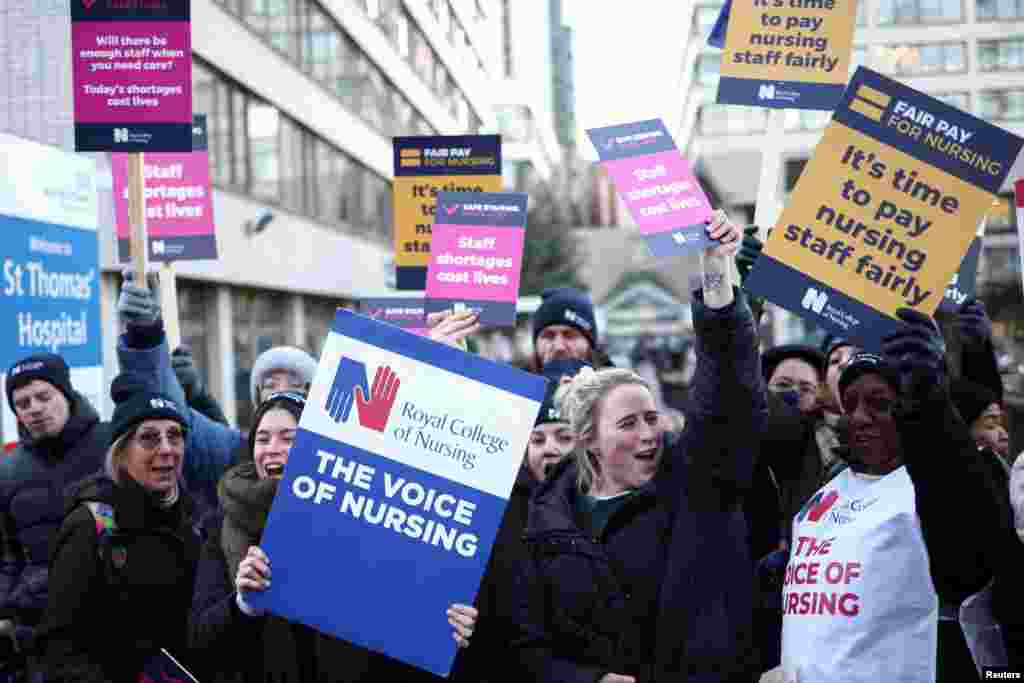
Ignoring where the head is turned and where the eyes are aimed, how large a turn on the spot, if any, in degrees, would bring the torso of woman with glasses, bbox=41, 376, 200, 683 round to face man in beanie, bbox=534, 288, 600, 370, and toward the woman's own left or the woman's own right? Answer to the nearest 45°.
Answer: approximately 90° to the woman's own left

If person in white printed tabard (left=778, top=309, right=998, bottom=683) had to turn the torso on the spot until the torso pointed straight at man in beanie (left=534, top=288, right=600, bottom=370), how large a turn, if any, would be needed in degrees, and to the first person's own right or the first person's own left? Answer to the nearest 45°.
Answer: approximately 90° to the first person's own right

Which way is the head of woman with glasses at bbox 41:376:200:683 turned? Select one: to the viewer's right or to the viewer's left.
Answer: to the viewer's right

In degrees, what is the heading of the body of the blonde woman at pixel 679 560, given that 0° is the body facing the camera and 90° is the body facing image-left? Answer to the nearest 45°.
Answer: approximately 315°

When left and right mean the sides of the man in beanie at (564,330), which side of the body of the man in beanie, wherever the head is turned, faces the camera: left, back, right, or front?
front

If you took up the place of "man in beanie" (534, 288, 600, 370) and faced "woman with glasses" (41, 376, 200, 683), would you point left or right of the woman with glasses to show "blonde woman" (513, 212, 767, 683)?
left

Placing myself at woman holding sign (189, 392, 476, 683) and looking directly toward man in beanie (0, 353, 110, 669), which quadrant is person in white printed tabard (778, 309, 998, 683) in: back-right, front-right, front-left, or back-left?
back-right
